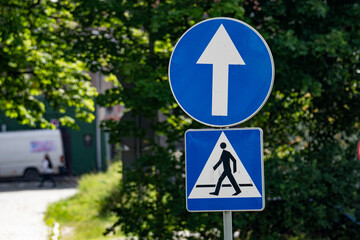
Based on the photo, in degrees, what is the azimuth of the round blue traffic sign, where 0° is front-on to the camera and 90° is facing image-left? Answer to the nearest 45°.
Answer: approximately 0°

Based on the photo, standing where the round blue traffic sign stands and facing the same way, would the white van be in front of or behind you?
behind
